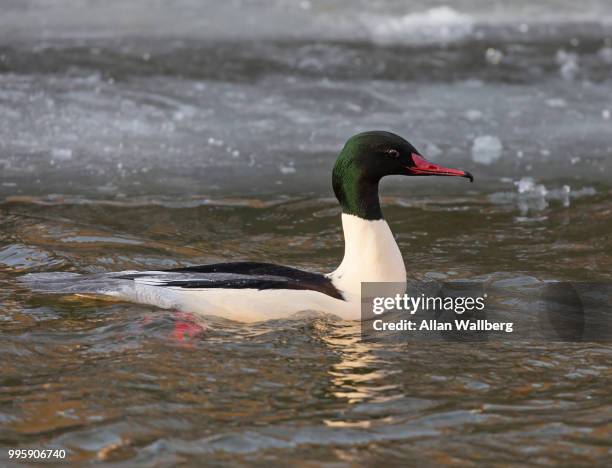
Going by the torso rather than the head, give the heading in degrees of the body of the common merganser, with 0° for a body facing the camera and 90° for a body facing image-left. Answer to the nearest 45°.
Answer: approximately 270°
